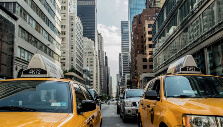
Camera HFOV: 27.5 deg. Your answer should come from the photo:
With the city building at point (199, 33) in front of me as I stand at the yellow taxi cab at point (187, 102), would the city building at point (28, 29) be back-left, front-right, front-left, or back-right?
front-left

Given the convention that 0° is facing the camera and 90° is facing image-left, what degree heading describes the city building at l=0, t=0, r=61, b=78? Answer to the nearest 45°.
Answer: approximately 315°

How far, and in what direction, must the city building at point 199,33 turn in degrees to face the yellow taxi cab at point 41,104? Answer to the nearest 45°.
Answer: approximately 45° to its left

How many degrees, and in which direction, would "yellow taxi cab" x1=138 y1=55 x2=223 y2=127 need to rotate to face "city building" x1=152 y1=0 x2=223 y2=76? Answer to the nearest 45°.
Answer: approximately 135° to its left

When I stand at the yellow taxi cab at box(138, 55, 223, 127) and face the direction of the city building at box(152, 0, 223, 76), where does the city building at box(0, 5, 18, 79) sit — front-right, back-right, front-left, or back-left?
front-left

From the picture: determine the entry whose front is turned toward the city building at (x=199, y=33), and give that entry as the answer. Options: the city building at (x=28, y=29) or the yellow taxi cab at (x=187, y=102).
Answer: the city building at (x=28, y=29)

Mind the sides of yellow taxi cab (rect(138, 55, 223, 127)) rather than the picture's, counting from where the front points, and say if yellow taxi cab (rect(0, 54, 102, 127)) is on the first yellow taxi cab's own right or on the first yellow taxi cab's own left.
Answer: on the first yellow taxi cab's own right

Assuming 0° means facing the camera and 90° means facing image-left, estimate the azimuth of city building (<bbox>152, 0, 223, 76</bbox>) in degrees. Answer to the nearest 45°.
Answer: approximately 45°

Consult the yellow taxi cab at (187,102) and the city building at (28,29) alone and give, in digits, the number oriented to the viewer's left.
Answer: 0

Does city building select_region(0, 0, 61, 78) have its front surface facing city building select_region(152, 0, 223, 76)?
yes

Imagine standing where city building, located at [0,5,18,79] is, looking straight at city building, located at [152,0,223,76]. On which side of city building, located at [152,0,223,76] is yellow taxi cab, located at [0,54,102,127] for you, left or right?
right

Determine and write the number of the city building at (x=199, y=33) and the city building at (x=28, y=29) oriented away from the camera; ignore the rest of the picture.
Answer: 0

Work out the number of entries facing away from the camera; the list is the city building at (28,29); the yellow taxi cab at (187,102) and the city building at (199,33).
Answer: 0
